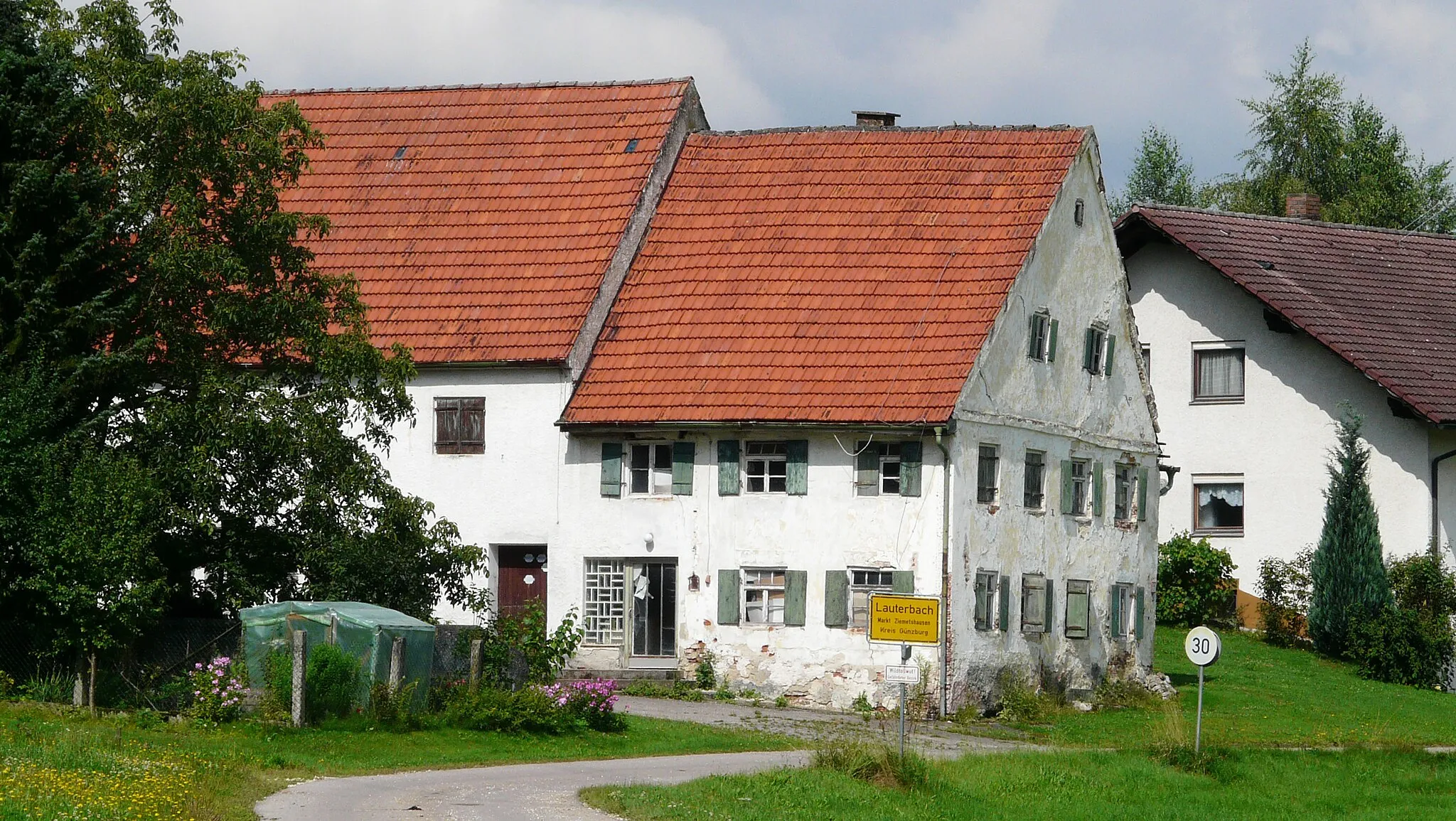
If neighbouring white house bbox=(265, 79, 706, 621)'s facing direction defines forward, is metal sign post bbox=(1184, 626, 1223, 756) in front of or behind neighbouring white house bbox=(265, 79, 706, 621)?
in front

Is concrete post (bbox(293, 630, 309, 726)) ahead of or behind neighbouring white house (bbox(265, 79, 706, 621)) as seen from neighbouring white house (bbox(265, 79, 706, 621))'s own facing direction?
ahead

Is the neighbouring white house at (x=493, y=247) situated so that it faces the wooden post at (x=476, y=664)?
yes

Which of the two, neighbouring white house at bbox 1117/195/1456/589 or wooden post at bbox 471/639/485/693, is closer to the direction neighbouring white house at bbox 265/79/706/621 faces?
the wooden post

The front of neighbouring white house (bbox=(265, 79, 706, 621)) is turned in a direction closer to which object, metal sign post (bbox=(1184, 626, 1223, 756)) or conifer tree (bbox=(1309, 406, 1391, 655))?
the metal sign post

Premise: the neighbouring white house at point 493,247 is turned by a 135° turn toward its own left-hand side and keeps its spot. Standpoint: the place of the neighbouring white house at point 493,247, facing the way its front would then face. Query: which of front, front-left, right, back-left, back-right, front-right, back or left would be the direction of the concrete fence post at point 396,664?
back-right

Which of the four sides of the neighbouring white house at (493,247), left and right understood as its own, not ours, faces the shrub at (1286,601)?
left

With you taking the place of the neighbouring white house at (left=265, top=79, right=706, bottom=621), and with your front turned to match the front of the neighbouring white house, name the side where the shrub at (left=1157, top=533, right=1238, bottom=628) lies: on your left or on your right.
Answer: on your left

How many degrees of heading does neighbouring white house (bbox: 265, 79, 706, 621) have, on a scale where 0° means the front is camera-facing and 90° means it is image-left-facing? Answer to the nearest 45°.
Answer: approximately 0°

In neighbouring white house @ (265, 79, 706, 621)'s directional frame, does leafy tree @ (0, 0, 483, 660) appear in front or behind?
in front

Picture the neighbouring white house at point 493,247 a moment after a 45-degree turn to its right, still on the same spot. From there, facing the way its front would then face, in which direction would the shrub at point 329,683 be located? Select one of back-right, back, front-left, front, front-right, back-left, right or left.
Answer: front-left
